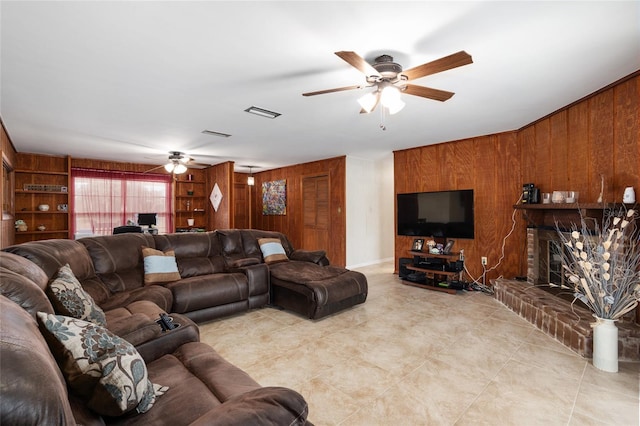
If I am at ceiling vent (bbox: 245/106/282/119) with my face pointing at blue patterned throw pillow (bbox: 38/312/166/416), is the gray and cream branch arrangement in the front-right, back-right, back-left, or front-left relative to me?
front-left

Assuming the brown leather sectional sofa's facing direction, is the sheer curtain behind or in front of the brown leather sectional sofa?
behind

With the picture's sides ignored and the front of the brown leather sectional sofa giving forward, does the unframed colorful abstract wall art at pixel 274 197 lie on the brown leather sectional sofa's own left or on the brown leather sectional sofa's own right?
on the brown leather sectional sofa's own left

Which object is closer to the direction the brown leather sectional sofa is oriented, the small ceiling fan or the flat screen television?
the flat screen television

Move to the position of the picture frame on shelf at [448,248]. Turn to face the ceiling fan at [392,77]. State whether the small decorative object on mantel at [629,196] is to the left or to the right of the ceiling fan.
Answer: left

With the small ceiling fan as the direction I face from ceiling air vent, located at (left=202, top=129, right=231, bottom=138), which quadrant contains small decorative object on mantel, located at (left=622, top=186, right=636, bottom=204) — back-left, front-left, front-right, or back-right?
back-right

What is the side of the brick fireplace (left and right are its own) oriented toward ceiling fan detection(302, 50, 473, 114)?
front

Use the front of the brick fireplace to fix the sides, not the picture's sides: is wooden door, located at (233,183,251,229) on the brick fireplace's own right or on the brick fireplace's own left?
on the brick fireplace's own right

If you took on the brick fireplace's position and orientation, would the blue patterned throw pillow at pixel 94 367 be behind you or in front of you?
in front

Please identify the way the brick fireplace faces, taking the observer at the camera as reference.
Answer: facing the viewer and to the left of the viewer

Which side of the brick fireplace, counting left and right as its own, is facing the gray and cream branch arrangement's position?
left

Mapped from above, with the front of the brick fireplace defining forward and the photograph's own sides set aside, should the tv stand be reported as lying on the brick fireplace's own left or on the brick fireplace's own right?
on the brick fireplace's own right

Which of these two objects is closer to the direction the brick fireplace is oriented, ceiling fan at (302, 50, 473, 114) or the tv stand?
the ceiling fan

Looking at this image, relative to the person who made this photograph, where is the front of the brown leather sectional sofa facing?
facing the viewer and to the right of the viewer

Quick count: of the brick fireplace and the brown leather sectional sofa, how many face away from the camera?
0
